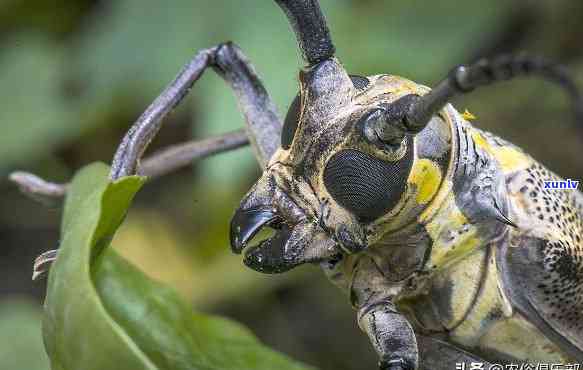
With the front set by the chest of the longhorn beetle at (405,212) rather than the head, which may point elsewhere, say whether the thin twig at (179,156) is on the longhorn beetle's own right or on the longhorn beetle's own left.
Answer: on the longhorn beetle's own right

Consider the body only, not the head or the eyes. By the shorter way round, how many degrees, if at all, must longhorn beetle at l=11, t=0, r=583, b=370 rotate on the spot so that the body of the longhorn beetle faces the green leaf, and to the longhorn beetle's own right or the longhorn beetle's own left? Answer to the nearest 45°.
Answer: approximately 45° to the longhorn beetle's own right

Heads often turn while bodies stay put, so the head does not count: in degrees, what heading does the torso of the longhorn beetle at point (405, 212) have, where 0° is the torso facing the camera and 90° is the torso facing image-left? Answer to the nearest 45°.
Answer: approximately 45°
